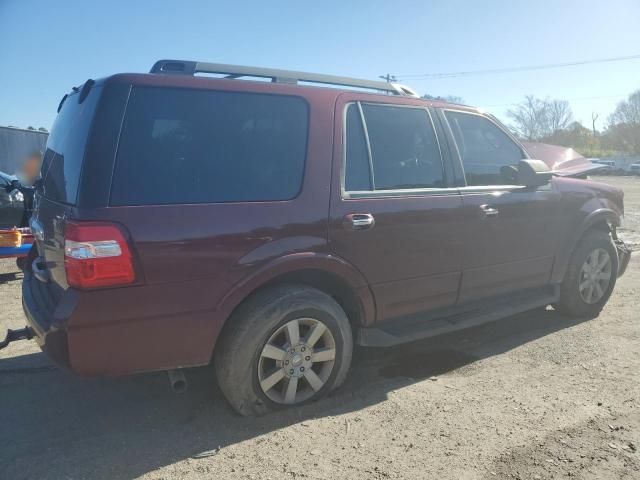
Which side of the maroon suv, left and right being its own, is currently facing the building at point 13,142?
left

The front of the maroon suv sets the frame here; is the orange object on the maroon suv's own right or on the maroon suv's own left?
on the maroon suv's own left

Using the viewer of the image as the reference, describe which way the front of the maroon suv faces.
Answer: facing away from the viewer and to the right of the viewer
